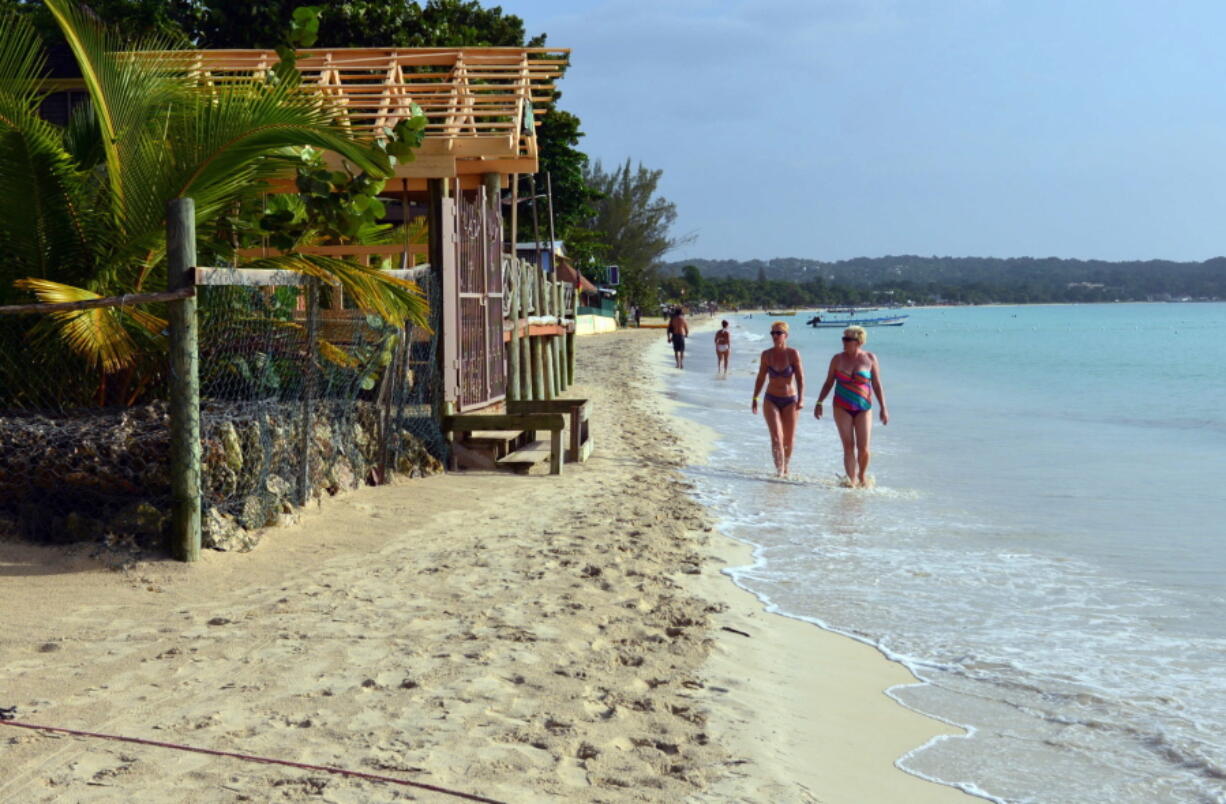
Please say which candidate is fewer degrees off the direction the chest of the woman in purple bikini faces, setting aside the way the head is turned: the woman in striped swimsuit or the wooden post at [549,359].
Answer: the woman in striped swimsuit

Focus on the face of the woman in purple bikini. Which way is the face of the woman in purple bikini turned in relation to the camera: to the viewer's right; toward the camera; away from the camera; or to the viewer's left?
toward the camera

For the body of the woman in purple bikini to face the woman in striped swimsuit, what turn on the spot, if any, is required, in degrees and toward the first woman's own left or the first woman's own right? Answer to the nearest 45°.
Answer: approximately 45° to the first woman's own left

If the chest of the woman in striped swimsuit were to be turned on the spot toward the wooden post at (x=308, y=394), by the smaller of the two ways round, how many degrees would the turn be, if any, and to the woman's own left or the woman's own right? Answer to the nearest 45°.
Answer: approximately 45° to the woman's own right

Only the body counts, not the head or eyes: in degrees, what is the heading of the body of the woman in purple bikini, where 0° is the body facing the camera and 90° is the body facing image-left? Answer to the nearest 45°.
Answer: approximately 0°

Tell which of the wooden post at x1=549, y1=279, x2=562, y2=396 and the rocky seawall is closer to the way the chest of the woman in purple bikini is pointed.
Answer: the rocky seawall

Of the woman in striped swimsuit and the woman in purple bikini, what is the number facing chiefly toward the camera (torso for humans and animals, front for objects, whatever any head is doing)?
2

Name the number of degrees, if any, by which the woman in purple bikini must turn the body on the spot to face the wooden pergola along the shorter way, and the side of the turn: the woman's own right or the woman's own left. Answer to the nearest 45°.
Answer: approximately 90° to the woman's own right

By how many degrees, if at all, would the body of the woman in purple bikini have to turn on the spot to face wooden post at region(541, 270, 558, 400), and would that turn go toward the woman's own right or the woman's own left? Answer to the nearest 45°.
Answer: approximately 135° to the woman's own right

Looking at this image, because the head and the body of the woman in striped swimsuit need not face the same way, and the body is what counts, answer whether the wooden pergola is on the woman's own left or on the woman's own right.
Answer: on the woman's own right

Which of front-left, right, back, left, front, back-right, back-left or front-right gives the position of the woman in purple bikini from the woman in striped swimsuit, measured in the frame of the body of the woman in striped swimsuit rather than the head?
back-right

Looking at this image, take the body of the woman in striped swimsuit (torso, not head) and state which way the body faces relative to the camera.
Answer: toward the camera

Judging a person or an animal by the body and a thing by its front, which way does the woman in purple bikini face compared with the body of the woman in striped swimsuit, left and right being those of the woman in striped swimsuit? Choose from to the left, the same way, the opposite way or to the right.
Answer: the same way

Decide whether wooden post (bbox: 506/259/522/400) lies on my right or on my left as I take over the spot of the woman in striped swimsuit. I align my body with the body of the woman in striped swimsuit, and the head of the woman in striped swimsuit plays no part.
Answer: on my right
